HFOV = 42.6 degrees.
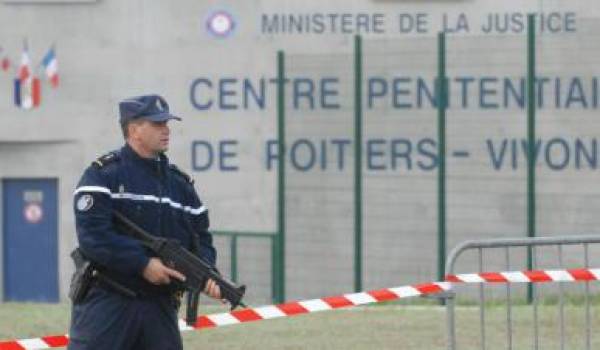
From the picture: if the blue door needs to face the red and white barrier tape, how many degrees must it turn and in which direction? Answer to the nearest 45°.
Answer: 0° — it already faces it

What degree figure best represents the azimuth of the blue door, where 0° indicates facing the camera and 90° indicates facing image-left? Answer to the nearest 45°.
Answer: approximately 0°

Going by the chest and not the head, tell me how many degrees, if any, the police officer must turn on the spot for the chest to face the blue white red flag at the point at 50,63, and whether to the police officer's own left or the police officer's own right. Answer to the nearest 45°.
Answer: approximately 135° to the police officer's own left

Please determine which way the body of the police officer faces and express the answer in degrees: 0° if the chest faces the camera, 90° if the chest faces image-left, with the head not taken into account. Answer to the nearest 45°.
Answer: approximately 315°

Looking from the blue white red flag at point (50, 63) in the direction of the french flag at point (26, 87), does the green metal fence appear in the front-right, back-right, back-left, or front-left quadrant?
back-left

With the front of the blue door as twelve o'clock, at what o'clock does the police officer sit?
The police officer is roughly at 12 o'clock from the blue door.

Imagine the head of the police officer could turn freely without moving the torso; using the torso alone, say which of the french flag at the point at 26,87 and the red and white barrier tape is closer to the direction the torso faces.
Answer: the red and white barrier tape
